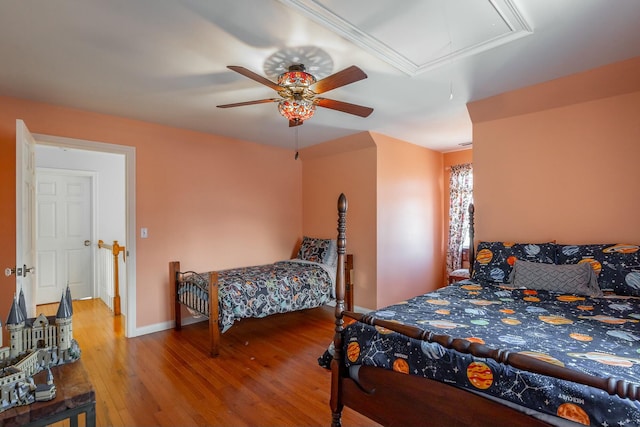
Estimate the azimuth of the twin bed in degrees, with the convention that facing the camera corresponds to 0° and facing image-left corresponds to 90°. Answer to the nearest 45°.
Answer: approximately 45°

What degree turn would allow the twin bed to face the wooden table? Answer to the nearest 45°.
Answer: approximately 45° to its left

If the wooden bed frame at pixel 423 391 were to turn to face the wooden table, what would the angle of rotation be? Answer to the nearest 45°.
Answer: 0° — it already faces it

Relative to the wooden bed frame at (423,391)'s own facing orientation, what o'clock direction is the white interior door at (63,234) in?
The white interior door is roughly at 2 o'clock from the wooden bed frame.

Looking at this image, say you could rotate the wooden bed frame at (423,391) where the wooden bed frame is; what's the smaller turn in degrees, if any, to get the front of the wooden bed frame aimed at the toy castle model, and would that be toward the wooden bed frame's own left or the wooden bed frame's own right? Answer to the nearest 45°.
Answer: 0° — it already faces it

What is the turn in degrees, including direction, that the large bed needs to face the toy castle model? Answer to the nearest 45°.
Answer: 0° — it already faces it

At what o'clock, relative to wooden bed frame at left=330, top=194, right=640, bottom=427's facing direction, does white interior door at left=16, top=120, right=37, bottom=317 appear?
The white interior door is roughly at 1 o'clock from the wooden bed frame.

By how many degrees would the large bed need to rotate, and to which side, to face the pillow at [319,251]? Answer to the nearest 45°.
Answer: approximately 90° to its right

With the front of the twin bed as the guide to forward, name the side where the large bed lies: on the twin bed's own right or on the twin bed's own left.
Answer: on the twin bed's own left

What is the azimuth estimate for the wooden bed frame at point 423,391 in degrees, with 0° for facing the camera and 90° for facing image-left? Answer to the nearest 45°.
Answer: approximately 45°

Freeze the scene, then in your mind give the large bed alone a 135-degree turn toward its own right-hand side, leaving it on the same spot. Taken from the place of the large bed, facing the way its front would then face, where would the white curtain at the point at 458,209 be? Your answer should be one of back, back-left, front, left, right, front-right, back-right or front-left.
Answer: front

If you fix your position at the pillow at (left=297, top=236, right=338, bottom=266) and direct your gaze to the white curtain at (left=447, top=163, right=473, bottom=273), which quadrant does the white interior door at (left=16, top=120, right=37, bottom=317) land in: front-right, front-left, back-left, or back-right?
back-right

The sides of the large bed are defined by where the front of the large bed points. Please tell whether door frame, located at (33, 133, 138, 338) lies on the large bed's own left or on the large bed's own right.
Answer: on the large bed's own right
